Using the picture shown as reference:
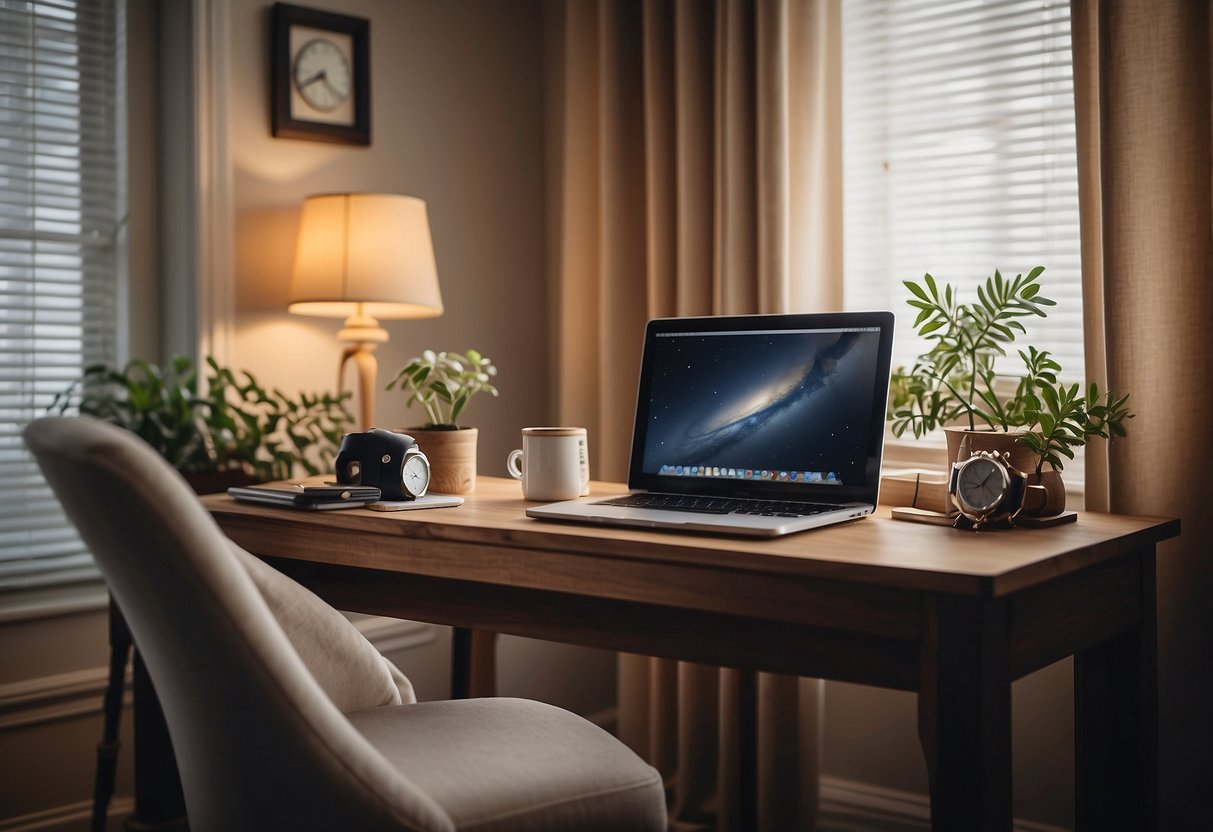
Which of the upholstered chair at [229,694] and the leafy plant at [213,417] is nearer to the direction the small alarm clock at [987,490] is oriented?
the upholstered chair

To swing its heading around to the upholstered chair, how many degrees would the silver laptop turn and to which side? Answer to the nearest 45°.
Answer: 0° — it already faces it

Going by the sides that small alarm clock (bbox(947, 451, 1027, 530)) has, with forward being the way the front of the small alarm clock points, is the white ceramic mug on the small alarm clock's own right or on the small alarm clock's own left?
on the small alarm clock's own right

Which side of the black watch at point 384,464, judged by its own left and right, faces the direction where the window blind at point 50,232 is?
back

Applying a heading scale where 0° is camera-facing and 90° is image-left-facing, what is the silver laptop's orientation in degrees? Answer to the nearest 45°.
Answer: approximately 45°

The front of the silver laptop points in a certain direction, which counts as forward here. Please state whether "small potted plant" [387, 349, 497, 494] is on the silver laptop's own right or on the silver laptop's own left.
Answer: on the silver laptop's own right

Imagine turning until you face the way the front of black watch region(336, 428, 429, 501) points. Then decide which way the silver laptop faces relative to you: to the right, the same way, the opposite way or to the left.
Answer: to the right

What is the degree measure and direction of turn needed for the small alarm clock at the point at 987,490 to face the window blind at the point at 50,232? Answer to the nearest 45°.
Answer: approximately 45° to its right
